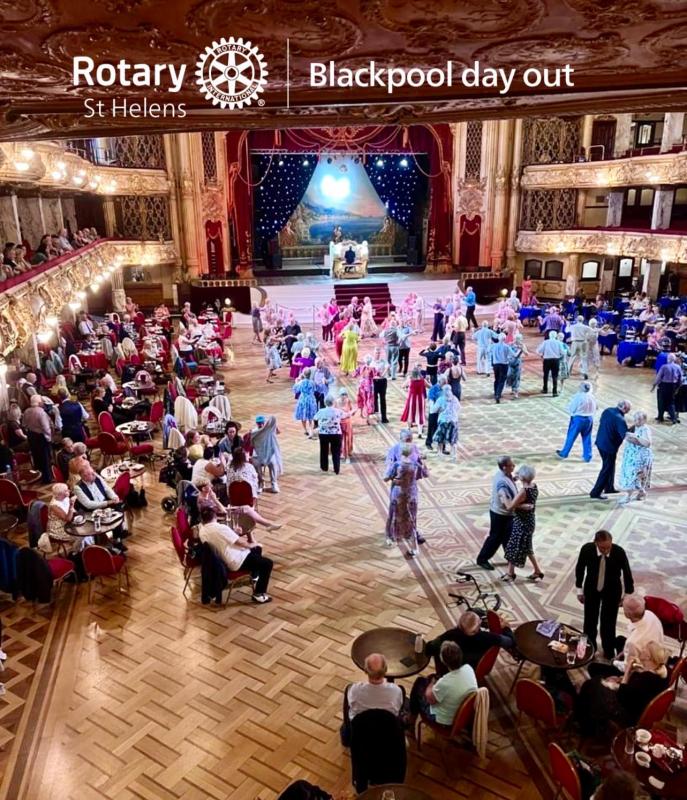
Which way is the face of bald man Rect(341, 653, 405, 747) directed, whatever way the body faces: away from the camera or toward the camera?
away from the camera

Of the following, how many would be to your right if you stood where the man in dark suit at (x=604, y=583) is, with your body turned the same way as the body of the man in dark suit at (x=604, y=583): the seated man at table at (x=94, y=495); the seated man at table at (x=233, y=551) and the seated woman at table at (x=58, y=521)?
3

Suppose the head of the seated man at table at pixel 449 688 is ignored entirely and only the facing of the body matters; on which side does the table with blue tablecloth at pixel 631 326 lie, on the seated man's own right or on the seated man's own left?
on the seated man's own right

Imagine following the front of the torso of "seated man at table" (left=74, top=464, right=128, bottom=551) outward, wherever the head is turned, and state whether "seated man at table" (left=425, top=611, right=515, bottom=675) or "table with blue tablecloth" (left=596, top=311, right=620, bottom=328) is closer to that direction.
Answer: the seated man at table

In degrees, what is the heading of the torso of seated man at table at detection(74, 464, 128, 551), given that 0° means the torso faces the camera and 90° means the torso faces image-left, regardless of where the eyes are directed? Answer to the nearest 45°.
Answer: approximately 315°

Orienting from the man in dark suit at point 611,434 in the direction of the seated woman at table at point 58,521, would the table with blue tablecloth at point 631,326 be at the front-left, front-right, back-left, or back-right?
back-right

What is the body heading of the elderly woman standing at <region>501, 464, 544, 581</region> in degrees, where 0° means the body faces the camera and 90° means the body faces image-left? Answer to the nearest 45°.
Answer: approximately 90°

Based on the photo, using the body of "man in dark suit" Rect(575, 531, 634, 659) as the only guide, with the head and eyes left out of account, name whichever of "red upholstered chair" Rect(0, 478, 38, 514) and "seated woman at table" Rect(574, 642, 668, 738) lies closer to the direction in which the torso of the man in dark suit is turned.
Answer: the seated woman at table

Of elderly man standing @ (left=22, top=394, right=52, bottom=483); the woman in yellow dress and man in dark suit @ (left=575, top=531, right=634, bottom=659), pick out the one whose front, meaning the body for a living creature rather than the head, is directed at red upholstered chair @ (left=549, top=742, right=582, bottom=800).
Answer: the man in dark suit

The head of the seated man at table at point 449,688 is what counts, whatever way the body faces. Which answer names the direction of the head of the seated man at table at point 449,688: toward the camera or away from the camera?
away from the camera
